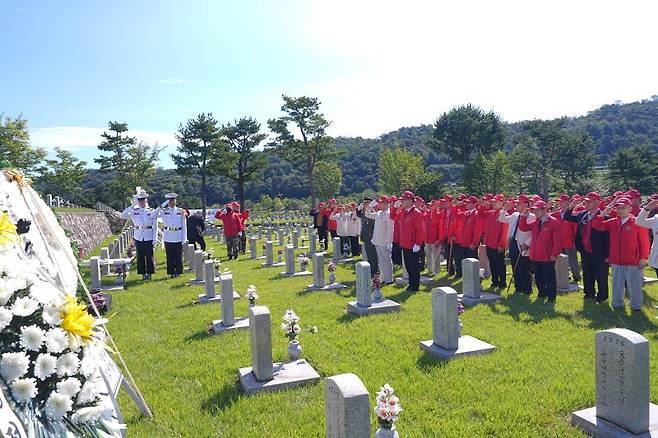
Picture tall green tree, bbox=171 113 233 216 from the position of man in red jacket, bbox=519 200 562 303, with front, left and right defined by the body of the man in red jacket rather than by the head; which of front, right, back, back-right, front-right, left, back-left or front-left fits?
right

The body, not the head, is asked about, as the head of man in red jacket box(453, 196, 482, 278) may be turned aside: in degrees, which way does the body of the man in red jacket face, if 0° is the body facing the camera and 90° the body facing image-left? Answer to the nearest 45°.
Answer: approximately 45°

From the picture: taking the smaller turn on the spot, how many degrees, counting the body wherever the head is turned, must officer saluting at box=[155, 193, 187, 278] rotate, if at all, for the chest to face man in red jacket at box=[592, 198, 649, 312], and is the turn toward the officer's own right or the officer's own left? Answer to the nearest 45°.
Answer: approximately 45° to the officer's own left

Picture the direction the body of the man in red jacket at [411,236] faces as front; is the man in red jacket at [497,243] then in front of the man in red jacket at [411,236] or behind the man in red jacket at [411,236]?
behind

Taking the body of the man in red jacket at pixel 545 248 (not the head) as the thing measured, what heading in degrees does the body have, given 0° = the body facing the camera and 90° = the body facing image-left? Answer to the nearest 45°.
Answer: approximately 45°
